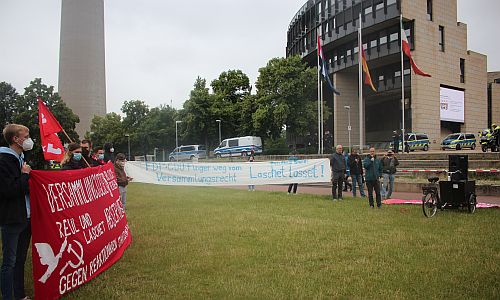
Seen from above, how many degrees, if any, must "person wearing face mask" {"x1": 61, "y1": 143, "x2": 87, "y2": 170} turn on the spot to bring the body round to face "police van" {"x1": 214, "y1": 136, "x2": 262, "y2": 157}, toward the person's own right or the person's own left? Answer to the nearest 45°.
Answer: approximately 90° to the person's own left

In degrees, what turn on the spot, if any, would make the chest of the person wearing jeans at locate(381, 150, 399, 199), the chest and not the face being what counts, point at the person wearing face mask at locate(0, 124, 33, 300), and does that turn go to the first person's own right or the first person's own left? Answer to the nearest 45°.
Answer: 0° — they already face them

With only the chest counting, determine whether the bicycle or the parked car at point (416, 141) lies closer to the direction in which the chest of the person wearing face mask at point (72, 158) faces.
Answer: the bicycle

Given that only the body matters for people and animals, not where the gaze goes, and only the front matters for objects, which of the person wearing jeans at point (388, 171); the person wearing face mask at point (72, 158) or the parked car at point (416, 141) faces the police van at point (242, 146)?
the parked car

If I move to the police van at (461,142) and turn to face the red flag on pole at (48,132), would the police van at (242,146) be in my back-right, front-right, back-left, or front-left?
front-right

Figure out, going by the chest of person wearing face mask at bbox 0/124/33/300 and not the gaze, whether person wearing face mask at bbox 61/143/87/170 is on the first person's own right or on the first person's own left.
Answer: on the first person's own left

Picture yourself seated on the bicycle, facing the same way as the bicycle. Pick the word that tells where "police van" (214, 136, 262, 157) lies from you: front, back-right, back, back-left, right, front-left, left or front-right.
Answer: left

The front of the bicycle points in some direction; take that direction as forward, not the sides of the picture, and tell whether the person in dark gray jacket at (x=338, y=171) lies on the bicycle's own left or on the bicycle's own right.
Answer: on the bicycle's own left

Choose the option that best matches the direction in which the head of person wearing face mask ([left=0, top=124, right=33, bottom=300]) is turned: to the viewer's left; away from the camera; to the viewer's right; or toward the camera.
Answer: to the viewer's right

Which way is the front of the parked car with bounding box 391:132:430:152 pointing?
to the viewer's left

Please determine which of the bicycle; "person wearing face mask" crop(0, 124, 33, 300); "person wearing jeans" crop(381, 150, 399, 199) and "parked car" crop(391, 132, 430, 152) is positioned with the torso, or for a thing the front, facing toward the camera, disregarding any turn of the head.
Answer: the person wearing jeans

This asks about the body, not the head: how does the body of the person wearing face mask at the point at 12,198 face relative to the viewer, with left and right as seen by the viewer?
facing to the right of the viewer

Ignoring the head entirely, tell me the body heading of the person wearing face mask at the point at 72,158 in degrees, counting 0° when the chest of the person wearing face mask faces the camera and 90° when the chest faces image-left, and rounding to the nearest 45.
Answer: approximately 315°
